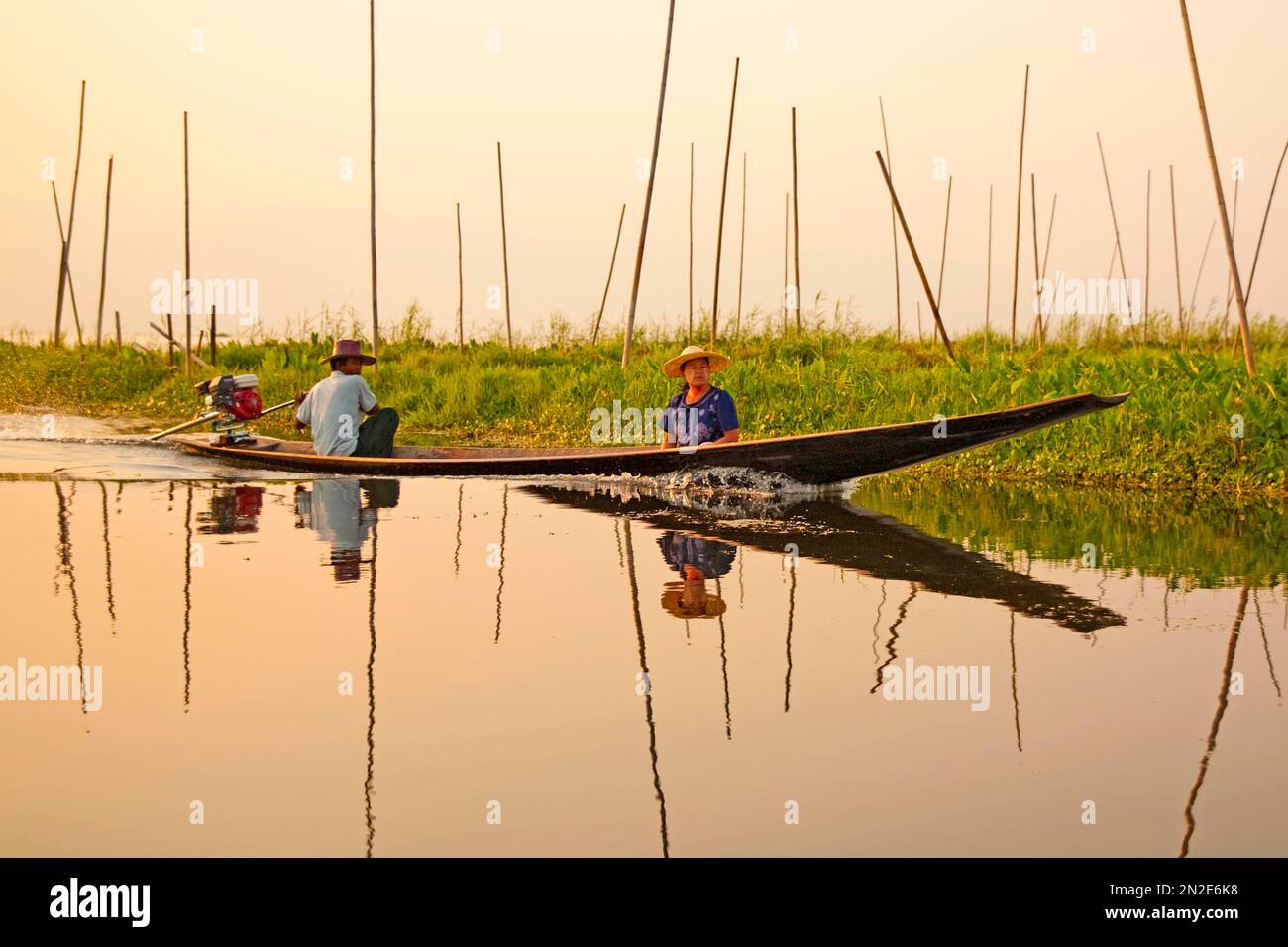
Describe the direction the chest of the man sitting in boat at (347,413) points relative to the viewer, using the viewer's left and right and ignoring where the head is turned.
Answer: facing away from the viewer and to the right of the viewer

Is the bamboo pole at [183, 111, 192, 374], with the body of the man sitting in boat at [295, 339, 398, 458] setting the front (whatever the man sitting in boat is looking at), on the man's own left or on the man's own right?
on the man's own left

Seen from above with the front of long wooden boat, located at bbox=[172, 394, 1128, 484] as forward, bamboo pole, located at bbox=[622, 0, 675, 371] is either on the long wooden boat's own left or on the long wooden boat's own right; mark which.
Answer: on the long wooden boat's own left

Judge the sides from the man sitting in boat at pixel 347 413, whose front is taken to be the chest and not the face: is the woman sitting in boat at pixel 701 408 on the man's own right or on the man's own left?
on the man's own right

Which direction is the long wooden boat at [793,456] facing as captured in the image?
to the viewer's right
